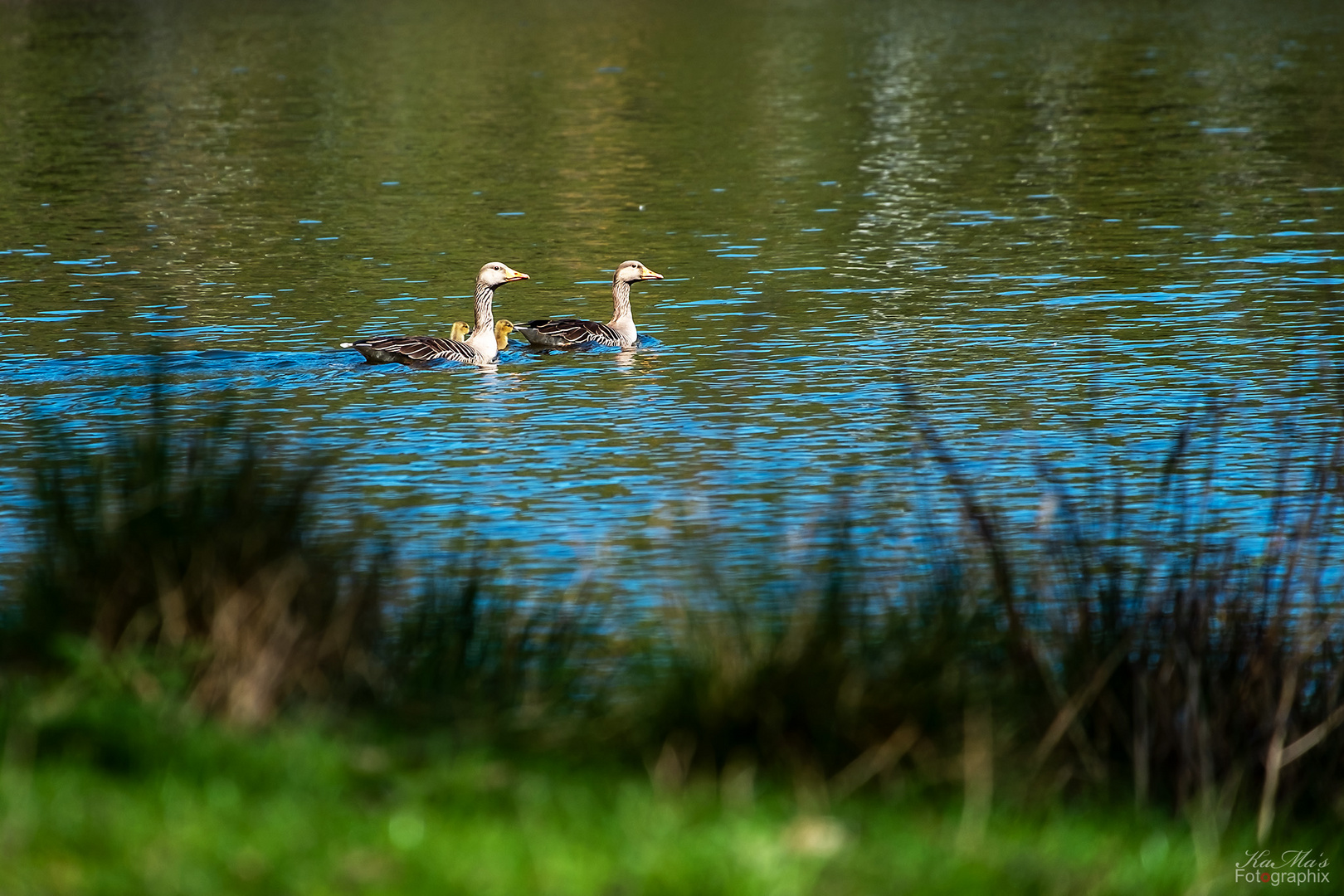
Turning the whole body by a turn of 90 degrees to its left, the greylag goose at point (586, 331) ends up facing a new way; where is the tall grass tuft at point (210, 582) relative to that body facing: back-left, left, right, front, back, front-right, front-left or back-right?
back

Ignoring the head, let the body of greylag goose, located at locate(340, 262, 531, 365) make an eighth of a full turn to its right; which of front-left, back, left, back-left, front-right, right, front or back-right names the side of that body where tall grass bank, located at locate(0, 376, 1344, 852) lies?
front-right

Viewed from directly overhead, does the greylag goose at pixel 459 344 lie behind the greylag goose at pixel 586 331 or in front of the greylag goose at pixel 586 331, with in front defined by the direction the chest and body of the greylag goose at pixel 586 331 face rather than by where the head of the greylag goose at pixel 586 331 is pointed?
behind

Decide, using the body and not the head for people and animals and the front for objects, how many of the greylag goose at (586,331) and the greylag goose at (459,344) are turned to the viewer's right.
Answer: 2

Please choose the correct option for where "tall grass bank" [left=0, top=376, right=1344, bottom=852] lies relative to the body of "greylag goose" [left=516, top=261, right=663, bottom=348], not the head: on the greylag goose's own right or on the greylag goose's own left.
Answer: on the greylag goose's own right

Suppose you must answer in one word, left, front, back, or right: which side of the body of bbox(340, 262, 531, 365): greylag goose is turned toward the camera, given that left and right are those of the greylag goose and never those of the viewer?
right

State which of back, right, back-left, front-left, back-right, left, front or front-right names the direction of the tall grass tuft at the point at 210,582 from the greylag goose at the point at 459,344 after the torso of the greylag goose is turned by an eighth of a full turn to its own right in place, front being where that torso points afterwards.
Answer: front-right

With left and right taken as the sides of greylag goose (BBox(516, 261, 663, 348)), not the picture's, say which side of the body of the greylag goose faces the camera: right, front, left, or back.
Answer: right

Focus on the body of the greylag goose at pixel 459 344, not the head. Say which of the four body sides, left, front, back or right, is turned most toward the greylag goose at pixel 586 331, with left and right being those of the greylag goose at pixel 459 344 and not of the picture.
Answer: front
